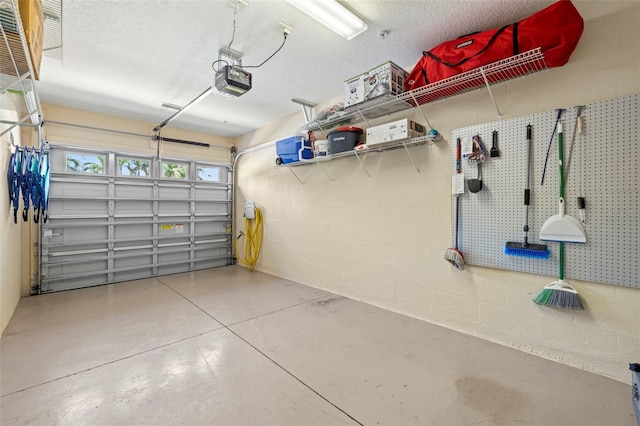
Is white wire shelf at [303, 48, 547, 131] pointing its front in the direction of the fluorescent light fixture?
yes

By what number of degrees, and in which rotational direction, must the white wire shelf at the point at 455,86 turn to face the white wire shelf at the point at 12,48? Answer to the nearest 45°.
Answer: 0° — it already faces it

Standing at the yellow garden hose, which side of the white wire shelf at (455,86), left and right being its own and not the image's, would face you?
right

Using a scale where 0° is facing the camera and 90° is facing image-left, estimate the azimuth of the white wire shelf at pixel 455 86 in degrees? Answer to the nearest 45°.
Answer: approximately 45°
